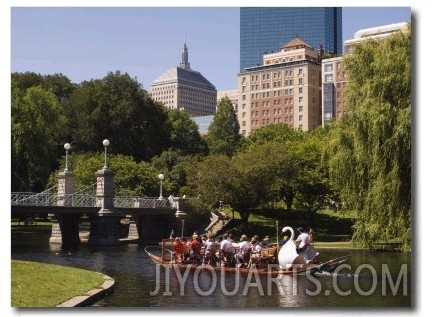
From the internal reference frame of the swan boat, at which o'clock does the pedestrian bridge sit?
The pedestrian bridge is roughly at 2 o'clock from the swan boat.

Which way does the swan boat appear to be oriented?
to the viewer's left
